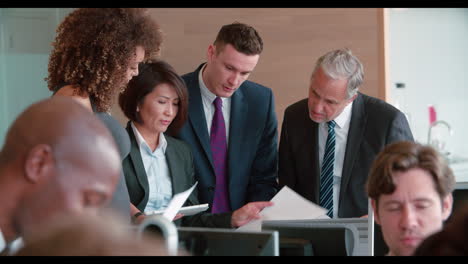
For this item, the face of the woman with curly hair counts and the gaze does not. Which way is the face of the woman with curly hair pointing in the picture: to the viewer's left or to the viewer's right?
to the viewer's right

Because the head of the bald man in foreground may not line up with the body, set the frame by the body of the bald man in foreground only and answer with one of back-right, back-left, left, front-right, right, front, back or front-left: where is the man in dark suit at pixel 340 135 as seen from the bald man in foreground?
front-left

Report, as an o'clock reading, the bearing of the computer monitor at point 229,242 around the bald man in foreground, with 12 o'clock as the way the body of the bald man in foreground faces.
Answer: The computer monitor is roughly at 11 o'clock from the bald man in foreground.

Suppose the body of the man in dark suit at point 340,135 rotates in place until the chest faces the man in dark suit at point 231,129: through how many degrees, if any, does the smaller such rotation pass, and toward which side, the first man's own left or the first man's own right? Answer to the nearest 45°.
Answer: approximately 45° to the first man's own right

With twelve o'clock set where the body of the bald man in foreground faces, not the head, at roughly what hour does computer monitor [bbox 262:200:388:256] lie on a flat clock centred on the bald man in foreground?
The computer monitor is roughly at 11 o'clock from the bald man in foreground.

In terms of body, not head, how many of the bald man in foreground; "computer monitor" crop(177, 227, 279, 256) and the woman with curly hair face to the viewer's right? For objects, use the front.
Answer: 2

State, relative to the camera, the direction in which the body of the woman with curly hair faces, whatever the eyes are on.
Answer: to the viewer's right

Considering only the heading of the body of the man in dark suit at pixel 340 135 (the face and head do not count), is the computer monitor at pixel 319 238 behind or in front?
in front

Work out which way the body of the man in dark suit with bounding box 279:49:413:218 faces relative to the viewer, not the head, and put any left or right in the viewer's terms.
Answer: facing the viewer and to the left of the viewer

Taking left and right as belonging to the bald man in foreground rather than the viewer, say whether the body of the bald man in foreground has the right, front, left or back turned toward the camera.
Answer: right

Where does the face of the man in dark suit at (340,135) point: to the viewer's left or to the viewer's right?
to the viewer's left

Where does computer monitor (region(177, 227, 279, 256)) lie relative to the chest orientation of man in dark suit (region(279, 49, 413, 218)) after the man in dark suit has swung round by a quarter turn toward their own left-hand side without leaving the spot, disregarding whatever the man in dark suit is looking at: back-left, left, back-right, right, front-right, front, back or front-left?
front-right

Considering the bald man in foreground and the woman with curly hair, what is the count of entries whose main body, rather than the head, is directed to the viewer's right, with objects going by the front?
2
